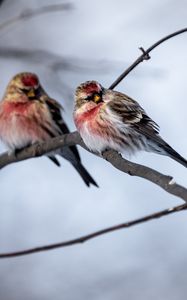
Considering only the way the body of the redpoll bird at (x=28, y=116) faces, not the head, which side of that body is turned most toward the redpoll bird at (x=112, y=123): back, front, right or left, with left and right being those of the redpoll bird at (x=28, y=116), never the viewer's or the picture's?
left

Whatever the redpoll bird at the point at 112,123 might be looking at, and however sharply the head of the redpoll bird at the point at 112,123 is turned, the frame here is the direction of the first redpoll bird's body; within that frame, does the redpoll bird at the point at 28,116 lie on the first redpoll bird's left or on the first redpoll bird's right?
on the first redpoll bird's right

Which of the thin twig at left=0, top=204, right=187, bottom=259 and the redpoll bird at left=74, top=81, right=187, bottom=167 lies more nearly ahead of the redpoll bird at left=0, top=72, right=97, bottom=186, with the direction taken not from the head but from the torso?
the thin twig

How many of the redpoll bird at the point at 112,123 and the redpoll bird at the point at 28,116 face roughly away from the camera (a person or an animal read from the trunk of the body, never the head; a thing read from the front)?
0

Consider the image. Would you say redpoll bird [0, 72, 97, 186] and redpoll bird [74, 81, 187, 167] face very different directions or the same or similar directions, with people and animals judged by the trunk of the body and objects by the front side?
same or similar directions

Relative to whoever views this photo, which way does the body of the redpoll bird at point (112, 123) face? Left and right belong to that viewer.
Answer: facing the viewer and to the left of the viewer

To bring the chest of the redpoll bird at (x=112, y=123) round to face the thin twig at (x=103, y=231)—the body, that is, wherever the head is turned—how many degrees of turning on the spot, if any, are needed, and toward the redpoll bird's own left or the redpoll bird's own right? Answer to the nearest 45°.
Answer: approximately 45° to the redpoll bird's own left
